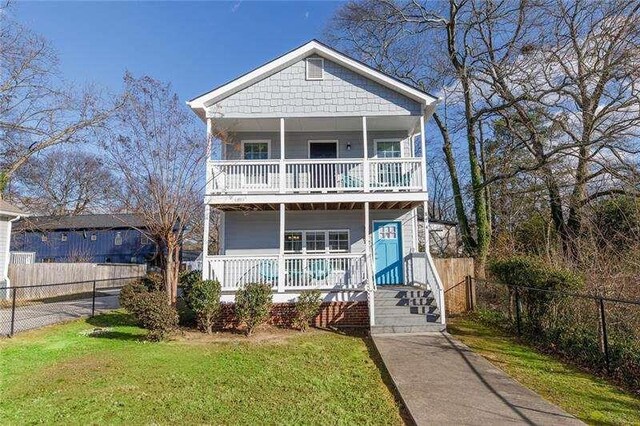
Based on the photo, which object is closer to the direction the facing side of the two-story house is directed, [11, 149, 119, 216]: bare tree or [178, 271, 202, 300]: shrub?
the shrub

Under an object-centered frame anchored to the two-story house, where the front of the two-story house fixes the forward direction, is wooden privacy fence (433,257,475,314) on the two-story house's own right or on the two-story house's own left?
on the two-story house's own left

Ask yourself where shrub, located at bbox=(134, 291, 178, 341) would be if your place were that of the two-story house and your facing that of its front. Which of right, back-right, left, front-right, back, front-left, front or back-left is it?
front-right

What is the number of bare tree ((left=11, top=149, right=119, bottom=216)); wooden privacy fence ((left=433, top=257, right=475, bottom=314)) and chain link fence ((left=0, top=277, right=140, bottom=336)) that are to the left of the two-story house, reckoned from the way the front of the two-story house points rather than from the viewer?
1

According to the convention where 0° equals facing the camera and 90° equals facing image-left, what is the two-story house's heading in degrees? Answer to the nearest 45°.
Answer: approximately 0°

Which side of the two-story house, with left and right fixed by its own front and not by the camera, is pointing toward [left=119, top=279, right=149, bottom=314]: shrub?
right

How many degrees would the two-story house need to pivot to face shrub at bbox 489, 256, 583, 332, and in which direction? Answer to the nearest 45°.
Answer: approximately 45° to its left

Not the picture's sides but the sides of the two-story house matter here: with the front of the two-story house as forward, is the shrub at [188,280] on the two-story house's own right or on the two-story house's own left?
on the two-story house's own right

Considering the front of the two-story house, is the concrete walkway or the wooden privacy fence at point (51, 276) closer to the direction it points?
the concrete walkway

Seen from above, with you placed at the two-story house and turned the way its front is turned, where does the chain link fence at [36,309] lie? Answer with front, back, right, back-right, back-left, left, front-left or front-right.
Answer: right

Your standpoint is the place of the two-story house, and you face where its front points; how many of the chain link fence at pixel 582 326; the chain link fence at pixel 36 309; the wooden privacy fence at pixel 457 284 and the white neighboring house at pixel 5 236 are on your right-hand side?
2

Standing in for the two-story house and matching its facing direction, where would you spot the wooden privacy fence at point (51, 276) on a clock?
The wooden privacy fence is roughly at 4 o'clock from the two-story house.

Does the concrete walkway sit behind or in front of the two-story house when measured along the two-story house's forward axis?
in front

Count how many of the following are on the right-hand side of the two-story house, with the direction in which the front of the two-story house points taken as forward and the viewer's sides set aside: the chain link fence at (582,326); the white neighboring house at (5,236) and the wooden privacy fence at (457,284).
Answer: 1
